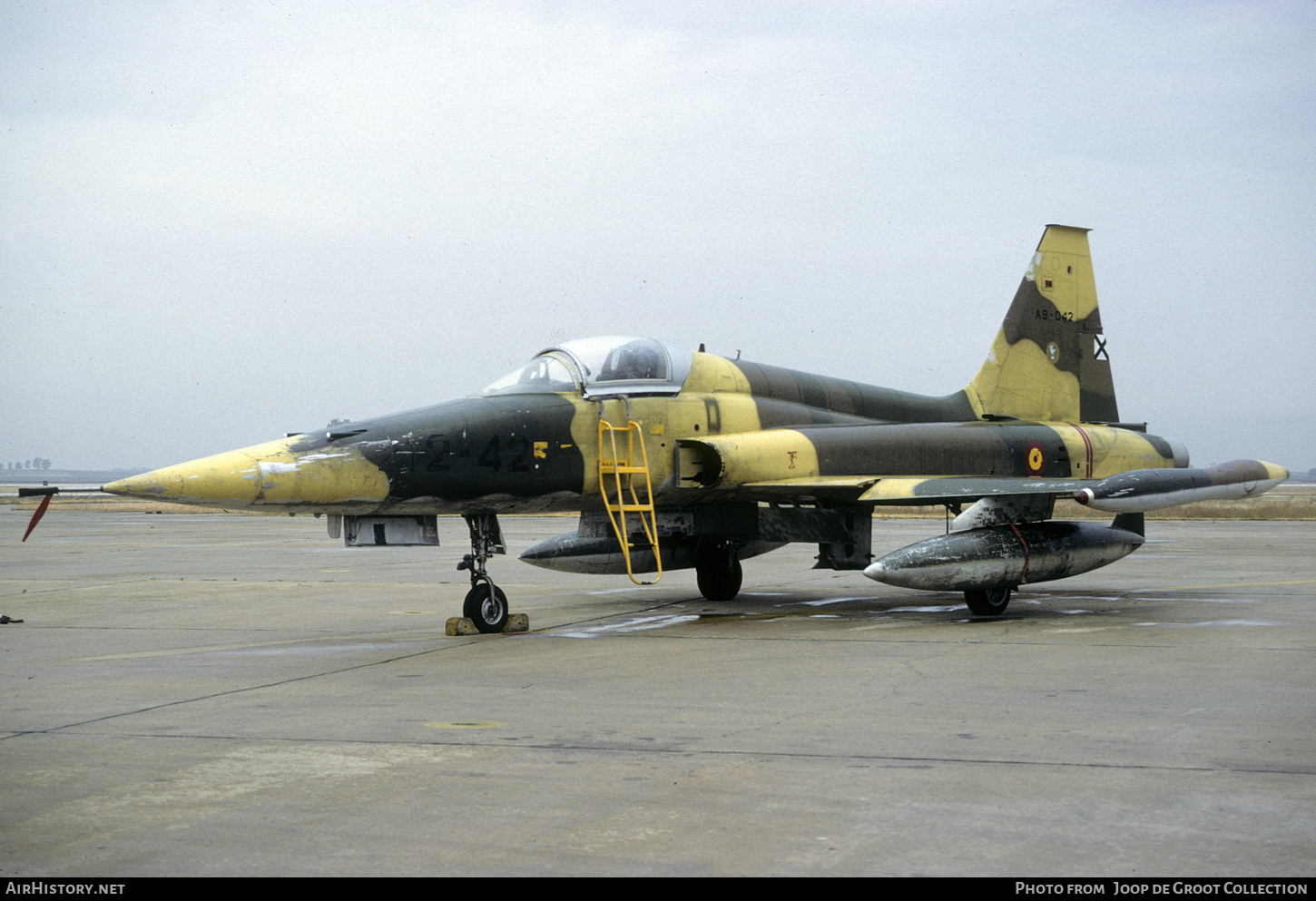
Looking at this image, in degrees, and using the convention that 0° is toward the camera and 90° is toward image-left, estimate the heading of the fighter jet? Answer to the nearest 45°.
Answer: approximately 45°
